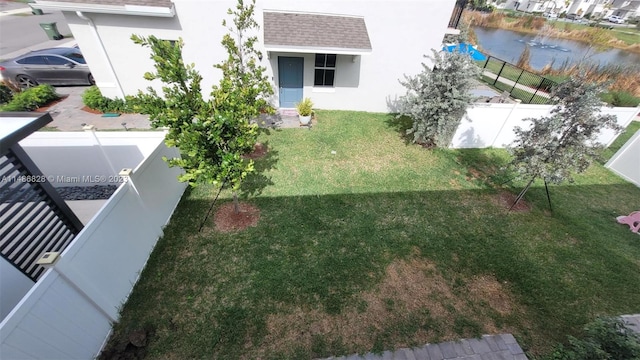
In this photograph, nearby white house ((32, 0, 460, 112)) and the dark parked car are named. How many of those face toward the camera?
1

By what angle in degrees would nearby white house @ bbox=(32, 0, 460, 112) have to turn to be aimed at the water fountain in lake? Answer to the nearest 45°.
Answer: approximately 135° to its left

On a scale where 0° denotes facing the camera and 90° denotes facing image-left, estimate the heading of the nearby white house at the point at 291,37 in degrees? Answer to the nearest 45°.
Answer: approximately 0°

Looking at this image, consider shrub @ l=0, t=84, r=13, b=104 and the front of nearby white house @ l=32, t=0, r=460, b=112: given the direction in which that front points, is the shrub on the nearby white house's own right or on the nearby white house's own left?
on the nearby white house's own right

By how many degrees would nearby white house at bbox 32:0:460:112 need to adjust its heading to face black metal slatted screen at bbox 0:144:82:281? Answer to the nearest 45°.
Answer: approximately 45° to its right

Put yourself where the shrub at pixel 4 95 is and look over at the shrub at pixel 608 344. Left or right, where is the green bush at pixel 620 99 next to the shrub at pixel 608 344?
left

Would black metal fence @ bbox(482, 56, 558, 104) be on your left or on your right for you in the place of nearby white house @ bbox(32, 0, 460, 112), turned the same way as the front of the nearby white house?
on your left

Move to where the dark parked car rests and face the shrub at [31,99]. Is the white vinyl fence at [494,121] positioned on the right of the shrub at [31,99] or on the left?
left
